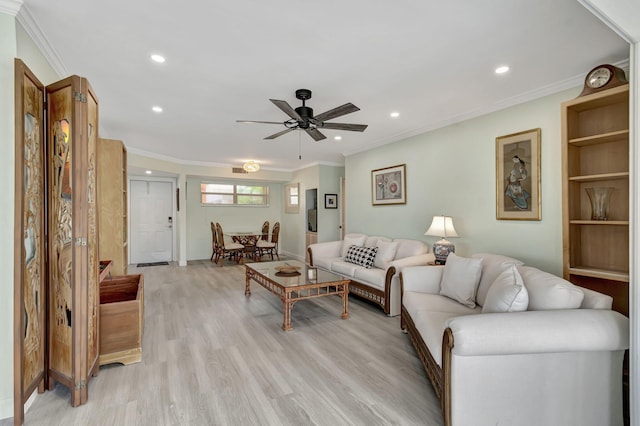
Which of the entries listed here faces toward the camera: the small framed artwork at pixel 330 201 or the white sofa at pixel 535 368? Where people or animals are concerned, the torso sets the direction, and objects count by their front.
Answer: the small framed artwork

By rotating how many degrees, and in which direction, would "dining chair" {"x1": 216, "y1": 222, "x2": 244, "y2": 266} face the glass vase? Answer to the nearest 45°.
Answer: approximately 45° to its right

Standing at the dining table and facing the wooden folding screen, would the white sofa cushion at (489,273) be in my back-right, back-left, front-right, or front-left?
front-left

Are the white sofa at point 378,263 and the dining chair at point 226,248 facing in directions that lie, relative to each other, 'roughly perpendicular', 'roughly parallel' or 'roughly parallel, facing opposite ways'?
roughly parallel, facing opposite ways

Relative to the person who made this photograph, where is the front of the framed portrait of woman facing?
facing the viewer and to the left of the viewer

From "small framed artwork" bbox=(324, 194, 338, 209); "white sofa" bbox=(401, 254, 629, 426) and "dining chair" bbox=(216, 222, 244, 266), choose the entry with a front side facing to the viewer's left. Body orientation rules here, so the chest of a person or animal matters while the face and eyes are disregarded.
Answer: the white sofa

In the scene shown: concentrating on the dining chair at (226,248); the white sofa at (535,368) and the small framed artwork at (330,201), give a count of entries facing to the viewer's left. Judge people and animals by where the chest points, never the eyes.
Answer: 1

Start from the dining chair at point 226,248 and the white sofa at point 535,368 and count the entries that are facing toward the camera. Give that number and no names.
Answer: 0

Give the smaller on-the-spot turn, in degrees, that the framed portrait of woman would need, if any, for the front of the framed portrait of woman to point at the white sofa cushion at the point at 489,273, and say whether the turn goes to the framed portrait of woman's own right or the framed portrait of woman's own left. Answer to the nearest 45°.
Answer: approximately 45° to the framed portrait of woman's own left

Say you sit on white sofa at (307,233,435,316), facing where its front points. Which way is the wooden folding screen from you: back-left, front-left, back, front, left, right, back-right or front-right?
front

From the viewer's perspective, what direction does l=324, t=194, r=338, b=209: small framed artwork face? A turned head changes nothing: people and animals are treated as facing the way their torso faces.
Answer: toward the camera

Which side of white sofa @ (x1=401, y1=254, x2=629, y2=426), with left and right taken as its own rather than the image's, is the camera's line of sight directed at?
left

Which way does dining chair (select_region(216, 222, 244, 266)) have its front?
to the viewer's right

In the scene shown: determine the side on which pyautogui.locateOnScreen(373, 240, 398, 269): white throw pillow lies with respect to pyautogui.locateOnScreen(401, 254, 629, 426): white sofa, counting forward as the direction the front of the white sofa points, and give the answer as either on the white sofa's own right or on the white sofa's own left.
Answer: on the white sofa's own right

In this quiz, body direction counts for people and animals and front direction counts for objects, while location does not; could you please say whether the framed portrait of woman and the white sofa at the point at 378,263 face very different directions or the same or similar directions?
same or similar directions
